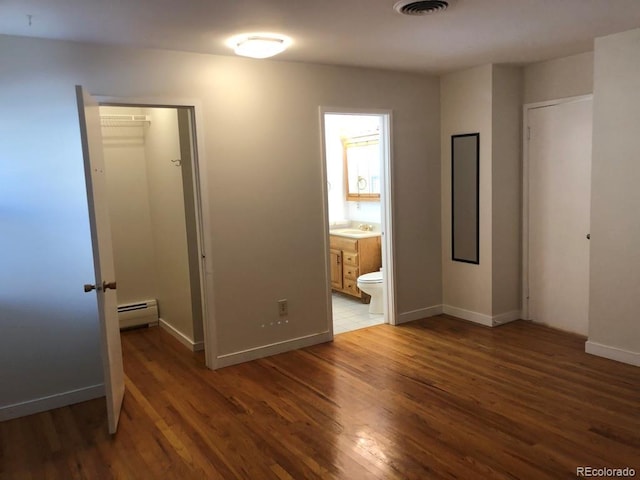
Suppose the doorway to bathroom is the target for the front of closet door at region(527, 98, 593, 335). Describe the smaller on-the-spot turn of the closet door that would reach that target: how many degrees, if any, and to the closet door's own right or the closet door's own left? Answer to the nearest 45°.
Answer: approximately 45° to the closet door's own right

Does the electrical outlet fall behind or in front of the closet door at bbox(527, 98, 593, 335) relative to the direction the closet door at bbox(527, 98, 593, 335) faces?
in front

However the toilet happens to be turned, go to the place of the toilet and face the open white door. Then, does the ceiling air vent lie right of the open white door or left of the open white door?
left

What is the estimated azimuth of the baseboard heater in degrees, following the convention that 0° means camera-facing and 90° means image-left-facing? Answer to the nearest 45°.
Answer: approximately 315°

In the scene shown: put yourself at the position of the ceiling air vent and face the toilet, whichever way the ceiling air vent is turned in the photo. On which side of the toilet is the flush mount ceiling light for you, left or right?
left

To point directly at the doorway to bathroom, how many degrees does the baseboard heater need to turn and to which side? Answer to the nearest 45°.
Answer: approximately 45° to its left

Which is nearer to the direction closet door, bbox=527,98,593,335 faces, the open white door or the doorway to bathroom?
the open white door

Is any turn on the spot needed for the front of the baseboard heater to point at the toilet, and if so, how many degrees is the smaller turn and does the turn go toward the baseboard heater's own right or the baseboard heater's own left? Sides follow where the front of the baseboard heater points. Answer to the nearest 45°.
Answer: approximately 45° to the baseboard heater's own left
